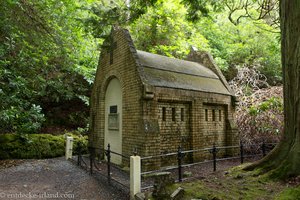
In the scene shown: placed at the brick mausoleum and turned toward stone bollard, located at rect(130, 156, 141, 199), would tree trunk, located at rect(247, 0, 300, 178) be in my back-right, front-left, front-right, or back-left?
front-left

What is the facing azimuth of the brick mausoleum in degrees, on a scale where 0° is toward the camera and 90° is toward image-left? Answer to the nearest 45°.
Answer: approximately 45°

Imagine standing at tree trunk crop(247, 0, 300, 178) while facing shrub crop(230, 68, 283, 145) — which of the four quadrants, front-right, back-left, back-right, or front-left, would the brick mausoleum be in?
front-left

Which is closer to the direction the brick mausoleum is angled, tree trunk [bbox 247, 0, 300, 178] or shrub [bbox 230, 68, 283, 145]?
the tree trunk

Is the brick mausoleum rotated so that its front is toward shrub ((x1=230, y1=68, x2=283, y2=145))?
no

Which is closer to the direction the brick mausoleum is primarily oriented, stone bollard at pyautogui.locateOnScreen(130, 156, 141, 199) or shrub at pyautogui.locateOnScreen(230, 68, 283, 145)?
the stone bollard

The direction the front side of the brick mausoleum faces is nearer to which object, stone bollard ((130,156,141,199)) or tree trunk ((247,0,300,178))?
the stone bollard

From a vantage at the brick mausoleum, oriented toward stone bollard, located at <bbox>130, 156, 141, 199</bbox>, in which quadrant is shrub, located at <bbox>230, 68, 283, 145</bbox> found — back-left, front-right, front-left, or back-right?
back-left

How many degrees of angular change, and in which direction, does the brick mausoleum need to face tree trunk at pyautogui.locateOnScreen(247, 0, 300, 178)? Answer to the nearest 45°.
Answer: approximately 90° to its left

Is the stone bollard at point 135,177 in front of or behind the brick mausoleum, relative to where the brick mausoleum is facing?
in front
